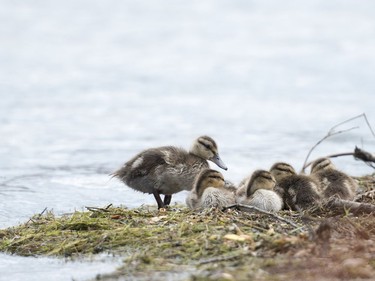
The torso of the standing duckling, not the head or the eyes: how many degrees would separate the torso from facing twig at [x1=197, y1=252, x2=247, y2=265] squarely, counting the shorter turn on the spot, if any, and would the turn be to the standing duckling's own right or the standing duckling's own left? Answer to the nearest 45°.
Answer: approximately 90° to the standing duckling's own right

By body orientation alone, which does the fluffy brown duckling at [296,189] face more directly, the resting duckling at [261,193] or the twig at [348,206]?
the resting duckling

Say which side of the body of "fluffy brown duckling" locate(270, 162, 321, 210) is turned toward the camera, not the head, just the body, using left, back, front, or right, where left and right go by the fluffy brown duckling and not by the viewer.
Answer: left

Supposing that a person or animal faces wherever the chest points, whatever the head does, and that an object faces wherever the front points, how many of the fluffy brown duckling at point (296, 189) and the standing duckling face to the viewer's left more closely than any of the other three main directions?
1

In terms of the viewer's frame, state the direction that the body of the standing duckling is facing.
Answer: to the viewer's right

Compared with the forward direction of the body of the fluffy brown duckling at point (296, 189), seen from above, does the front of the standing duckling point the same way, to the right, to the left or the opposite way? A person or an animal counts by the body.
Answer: the opposite way

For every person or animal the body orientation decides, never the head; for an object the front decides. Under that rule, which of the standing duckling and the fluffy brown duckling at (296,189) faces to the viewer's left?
the fluffy brown duckling
